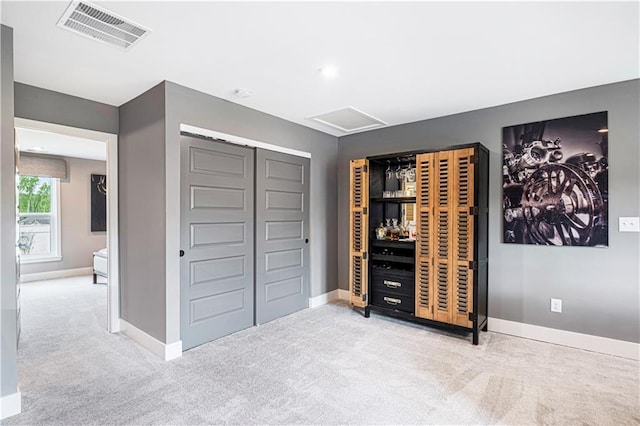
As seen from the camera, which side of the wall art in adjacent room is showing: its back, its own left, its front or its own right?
front

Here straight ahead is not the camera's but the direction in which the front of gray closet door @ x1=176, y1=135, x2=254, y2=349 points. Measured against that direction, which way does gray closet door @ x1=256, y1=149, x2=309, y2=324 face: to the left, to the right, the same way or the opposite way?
the same way

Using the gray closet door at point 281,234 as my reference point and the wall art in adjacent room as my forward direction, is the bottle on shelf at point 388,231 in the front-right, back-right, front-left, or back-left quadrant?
back-right

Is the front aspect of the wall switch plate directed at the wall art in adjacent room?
no

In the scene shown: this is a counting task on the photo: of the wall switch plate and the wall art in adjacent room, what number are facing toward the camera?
2

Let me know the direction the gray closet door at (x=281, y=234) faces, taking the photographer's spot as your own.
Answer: facing the viewer and to the right of the viewer

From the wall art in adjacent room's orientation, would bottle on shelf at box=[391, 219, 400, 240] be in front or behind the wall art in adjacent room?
in front

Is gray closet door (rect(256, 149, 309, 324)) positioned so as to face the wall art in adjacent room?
no

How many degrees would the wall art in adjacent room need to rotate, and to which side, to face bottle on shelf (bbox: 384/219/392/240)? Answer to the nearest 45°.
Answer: approximately 45° to its left

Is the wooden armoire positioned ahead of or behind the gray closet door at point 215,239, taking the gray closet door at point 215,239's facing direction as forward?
ahead

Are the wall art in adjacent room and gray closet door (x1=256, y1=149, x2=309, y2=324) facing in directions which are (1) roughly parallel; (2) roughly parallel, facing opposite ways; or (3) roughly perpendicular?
roughly parallel

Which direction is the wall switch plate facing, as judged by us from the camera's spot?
facing the viewer

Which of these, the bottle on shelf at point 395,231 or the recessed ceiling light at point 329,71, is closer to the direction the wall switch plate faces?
the recessed ceiling light

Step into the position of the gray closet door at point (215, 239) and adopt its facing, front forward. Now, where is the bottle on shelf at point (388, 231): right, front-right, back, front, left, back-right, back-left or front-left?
front-left

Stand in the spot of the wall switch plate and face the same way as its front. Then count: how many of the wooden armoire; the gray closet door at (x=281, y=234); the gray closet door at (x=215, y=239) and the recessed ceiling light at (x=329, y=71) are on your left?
0
